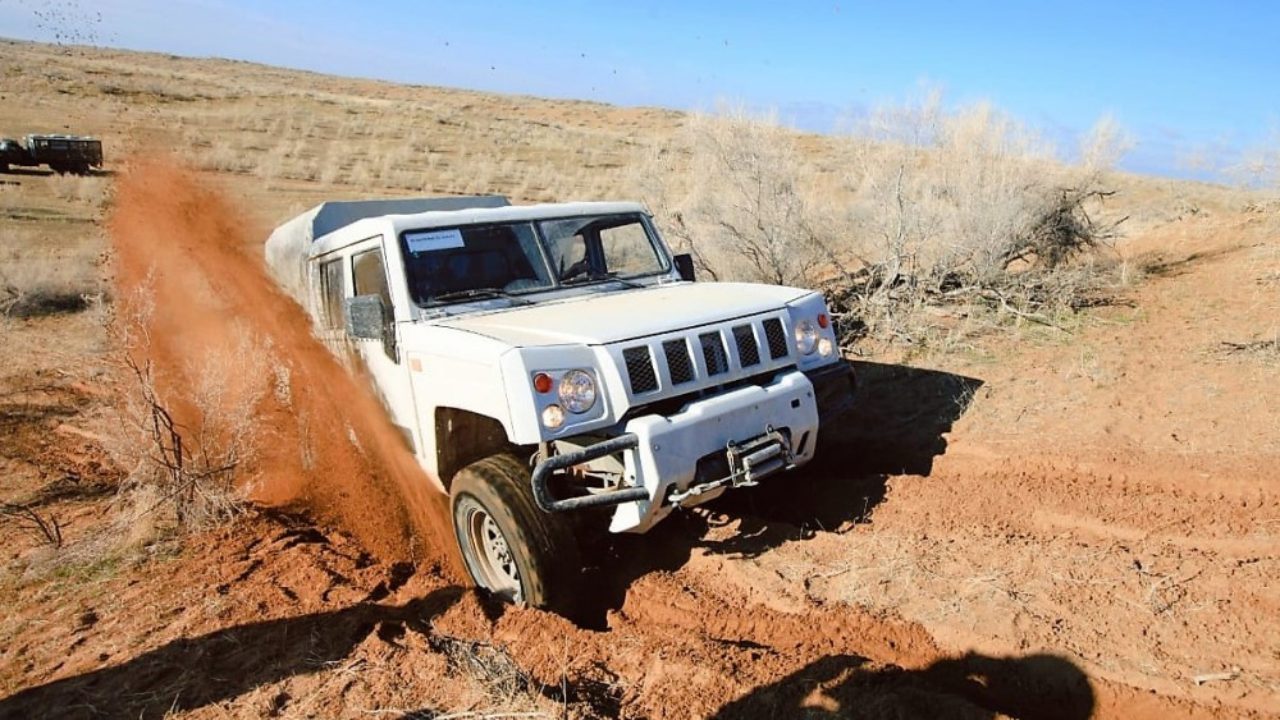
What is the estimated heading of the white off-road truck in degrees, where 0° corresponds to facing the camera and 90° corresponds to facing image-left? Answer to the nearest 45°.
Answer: approximately 315°

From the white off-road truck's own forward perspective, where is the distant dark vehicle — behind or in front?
behind

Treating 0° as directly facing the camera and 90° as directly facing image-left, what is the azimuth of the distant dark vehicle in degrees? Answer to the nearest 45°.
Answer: approximately 90°

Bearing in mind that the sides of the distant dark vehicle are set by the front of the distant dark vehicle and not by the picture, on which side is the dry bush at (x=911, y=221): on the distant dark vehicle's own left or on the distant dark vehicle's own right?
on the distant dark vehicle's own left

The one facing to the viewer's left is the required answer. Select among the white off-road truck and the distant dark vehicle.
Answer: the distant dark vehicle

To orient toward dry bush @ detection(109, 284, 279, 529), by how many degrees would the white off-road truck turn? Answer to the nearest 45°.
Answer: approximately 180°

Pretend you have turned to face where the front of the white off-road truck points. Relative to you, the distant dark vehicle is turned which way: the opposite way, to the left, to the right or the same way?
to the right

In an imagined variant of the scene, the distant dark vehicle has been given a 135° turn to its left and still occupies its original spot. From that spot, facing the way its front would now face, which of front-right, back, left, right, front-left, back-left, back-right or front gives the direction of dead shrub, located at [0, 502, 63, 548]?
front-right

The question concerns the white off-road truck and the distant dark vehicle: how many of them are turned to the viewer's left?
1
